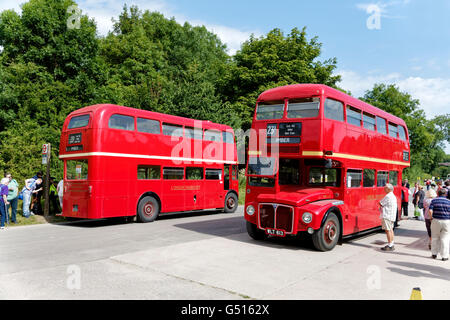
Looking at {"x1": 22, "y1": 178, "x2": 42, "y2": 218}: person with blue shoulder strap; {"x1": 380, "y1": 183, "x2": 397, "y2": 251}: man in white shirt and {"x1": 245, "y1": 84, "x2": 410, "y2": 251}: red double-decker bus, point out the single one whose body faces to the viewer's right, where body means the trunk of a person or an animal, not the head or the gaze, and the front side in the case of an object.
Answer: the person with blue shoulder strap

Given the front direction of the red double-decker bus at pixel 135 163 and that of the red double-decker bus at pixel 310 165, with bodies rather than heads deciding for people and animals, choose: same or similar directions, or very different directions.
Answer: very different directions

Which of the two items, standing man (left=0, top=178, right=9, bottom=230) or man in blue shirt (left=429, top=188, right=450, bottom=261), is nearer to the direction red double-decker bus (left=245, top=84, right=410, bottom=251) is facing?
the standing man

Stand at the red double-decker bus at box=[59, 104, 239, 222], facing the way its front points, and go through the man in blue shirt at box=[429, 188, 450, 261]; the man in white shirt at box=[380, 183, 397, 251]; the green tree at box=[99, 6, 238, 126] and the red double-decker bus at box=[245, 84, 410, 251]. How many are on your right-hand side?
3

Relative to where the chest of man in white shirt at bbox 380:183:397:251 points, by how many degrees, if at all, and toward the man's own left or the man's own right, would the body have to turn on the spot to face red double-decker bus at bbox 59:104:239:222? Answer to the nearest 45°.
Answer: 0° — they already face it

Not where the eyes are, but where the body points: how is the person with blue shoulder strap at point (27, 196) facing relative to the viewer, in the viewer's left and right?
facing to the right of the viewer

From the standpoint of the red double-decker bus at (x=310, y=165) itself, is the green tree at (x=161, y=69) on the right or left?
on its right

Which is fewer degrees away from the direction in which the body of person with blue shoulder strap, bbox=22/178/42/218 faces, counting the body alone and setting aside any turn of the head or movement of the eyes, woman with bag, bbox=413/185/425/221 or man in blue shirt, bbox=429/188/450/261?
the woman with bag

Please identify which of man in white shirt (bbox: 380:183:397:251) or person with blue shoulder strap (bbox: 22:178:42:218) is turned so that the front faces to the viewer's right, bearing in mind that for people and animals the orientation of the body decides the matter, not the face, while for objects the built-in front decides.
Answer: the person with blue shoulder strap
